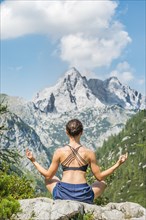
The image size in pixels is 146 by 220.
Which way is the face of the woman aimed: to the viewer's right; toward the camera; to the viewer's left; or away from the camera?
away from the camera

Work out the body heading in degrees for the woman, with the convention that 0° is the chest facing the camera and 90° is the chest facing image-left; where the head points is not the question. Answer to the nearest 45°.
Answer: approximately 180°
